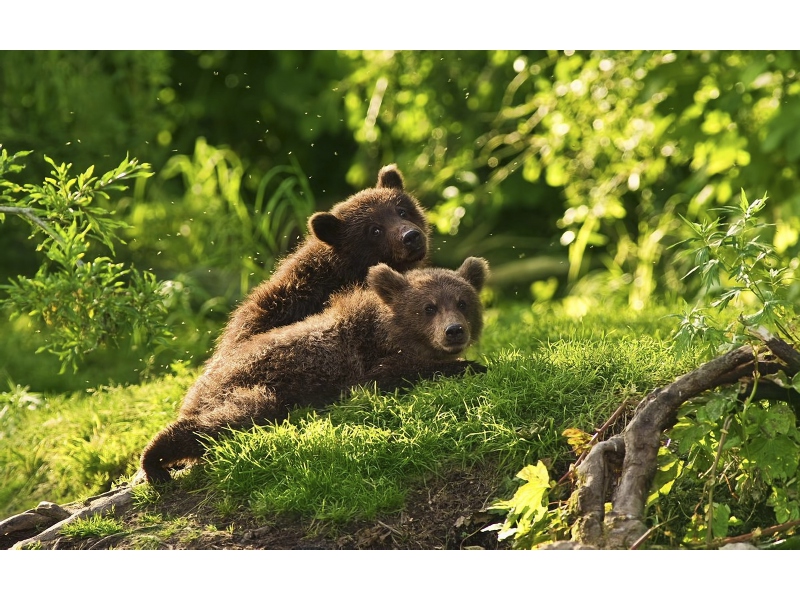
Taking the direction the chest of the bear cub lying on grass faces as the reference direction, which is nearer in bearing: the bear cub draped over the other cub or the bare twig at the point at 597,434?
the bare twig

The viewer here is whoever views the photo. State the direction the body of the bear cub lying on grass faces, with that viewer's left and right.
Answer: facing to the right of the viewer

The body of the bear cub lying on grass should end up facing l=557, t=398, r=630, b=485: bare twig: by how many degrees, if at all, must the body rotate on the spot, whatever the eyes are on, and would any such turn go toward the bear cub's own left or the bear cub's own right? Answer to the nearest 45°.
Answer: approximately 45° to the bear cub's own right

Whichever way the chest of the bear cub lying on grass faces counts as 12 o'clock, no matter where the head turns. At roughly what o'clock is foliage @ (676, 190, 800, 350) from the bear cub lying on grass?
The foliage is roughly at 1 o'clock from the bear cub lying on grass.

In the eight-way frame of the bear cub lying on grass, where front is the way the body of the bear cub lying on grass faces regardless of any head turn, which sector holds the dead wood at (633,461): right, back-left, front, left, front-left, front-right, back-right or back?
front-right

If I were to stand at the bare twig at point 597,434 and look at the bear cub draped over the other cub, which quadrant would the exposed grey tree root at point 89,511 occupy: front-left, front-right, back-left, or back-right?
front-left

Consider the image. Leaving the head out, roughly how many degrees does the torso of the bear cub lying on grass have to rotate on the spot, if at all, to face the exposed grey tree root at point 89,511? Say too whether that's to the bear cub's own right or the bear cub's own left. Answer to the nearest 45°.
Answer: approximately 180°
